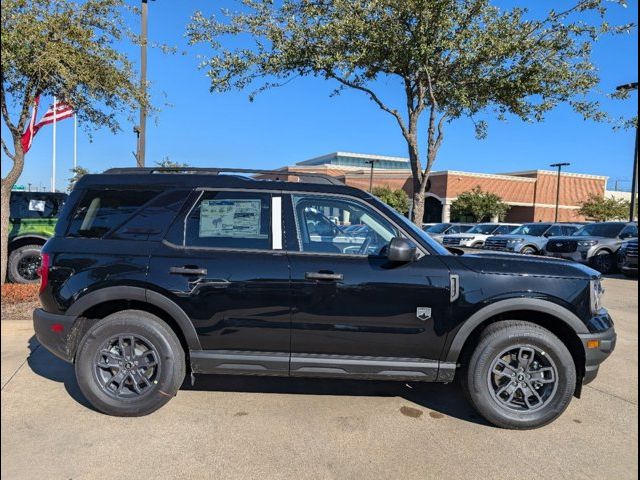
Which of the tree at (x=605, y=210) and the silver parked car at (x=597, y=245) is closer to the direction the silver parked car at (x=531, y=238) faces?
the silver parked car

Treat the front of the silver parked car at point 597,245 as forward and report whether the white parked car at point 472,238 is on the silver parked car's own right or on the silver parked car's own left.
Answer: on the silver parked car's own right

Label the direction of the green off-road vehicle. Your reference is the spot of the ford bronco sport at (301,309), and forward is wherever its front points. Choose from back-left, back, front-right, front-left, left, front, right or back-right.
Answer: back-left

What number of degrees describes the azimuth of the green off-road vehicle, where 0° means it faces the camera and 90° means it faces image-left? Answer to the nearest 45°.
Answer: approximately 270°

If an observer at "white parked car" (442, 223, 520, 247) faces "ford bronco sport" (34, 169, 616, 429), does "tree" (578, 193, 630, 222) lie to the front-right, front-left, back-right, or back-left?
back-left

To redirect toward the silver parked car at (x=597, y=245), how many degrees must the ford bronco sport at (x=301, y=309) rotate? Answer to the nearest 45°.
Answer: approximately 45° to its left

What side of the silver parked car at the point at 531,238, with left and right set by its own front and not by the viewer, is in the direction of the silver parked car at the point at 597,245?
left

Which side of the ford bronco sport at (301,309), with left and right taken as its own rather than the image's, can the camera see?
right

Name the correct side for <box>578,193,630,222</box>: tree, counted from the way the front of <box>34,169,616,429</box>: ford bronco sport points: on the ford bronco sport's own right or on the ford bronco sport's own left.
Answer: on the ford bronco sport's own left
